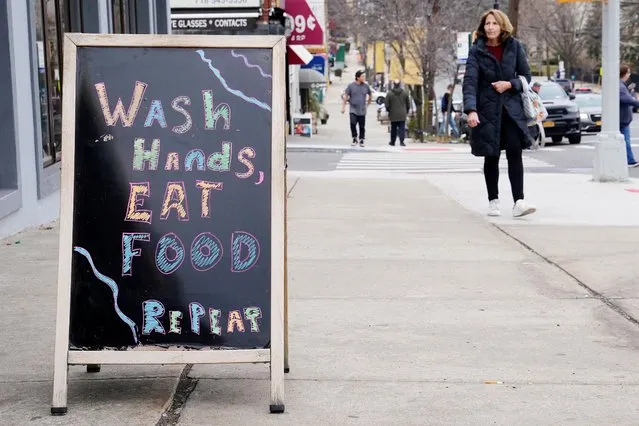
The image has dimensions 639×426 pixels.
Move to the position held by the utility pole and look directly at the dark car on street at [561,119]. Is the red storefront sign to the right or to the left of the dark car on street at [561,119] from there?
left

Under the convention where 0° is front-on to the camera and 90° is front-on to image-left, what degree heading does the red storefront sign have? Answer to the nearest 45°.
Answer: approximately 0°

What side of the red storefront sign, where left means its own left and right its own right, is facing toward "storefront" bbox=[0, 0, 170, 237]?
front

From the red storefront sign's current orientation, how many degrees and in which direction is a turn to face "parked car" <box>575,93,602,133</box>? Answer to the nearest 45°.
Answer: approximately 135° to its left

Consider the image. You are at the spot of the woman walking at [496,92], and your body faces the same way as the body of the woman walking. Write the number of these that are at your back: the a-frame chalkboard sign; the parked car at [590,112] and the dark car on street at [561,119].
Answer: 2

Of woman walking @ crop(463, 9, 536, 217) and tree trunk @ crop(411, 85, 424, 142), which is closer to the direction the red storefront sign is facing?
the woman walking

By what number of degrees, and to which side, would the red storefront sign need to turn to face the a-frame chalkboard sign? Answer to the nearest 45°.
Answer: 0° — it already faces it

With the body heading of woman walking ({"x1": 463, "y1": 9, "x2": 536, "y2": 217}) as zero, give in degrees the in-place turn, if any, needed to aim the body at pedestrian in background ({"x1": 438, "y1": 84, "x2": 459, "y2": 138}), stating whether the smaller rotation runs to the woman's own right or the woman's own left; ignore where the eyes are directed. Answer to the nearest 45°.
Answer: approximately 180°
